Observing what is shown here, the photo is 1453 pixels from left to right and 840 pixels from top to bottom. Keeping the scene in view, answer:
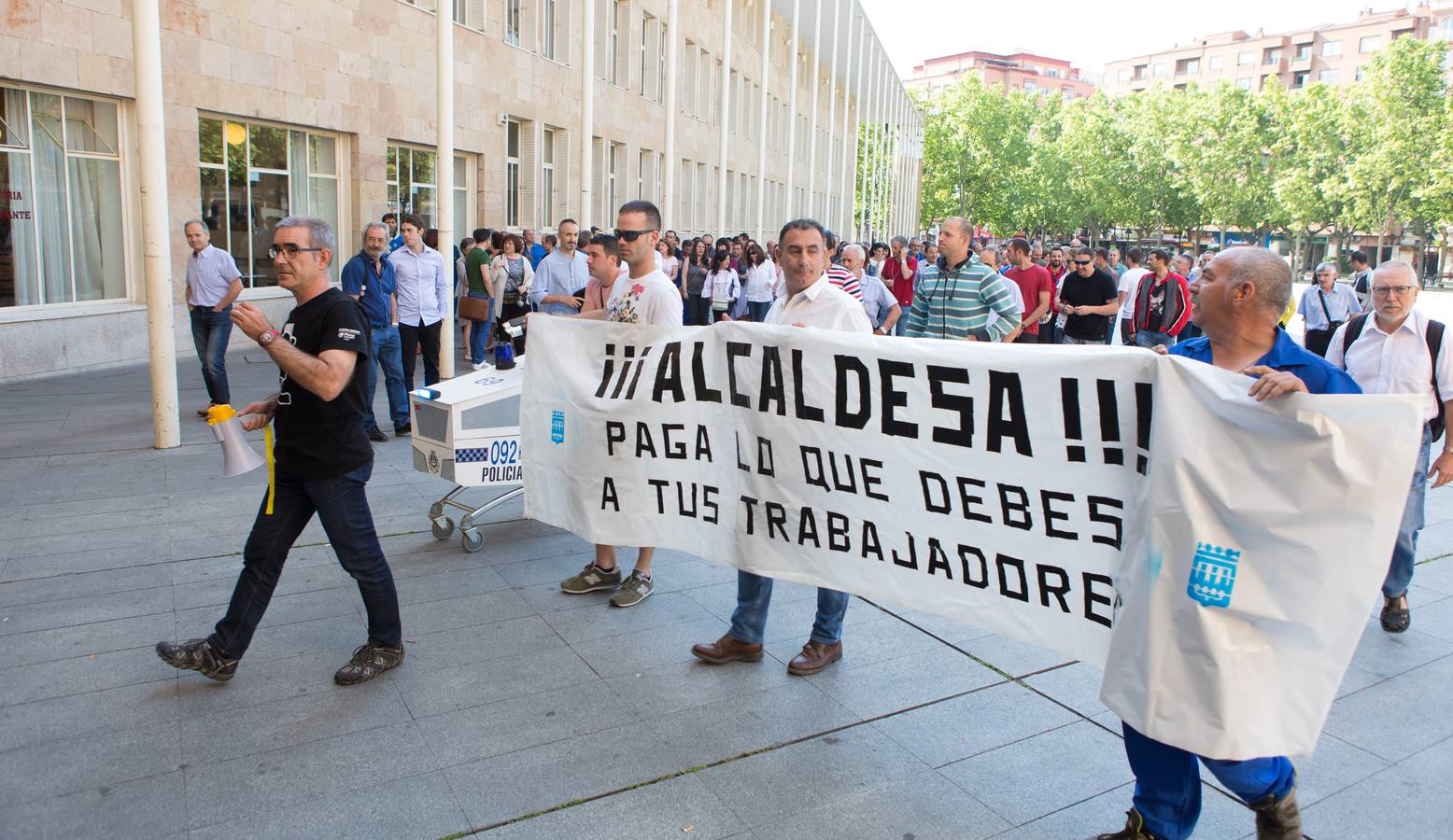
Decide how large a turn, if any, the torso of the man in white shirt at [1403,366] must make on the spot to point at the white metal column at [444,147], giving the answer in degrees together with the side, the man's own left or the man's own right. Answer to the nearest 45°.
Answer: approximately 90° to the man's own right

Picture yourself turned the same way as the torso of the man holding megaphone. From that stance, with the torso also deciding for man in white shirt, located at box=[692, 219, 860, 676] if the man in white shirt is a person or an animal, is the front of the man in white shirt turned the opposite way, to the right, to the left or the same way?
the same way

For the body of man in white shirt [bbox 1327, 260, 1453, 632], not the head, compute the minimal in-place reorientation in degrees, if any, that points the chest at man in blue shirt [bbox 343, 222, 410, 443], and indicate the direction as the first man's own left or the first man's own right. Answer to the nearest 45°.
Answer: approximately 90° to the first man's own right

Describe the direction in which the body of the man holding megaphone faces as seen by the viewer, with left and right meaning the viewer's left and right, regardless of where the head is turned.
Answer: facing to the left of the viewer

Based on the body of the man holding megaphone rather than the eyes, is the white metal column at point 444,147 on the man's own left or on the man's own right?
on the man's own right

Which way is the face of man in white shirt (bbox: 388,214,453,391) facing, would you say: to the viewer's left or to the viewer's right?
to the viewer's left

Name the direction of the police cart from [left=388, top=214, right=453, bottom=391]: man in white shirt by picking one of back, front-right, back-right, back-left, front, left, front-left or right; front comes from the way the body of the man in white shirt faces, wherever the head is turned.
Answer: front

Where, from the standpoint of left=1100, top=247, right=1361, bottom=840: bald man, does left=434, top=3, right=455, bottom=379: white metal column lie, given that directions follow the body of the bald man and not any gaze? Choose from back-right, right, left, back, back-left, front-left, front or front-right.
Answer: right

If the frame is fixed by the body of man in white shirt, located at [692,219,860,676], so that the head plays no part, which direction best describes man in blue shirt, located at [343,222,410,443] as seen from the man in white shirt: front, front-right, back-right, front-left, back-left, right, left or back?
right

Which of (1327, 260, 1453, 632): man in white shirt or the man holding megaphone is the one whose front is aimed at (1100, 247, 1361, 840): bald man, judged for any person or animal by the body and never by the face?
the man in white shirt

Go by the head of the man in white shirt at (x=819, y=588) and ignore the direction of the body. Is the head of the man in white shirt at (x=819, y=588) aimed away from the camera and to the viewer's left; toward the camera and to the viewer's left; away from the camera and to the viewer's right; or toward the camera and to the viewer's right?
toward the camera and to the viewer's left

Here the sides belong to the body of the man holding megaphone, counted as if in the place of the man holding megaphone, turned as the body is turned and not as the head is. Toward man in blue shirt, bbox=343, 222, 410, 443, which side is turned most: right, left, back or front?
right

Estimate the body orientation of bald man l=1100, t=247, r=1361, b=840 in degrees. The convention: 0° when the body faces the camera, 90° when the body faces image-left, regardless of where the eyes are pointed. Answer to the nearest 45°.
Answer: approximately 45°

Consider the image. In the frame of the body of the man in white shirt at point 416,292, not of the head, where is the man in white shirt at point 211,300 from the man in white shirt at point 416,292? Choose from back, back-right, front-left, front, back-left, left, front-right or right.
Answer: right

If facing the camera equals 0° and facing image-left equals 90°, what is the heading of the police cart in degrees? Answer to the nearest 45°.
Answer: approximately 45°

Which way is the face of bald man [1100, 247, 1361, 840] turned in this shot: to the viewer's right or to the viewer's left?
to the viewer's left

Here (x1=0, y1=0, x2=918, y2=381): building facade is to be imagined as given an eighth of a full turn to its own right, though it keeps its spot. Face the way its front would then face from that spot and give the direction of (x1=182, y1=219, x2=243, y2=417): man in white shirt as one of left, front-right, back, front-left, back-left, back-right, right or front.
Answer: front

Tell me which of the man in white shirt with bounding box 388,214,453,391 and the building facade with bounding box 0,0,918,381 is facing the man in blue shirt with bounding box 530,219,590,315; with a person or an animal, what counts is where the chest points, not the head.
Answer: the building facade

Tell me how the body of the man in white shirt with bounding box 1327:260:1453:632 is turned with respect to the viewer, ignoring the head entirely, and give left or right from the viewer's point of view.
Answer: facing the viewer

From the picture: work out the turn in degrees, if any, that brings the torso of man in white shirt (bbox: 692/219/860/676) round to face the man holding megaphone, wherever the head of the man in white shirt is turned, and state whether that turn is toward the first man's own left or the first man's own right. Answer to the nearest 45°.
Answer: approximately 45° to the first man's own right
